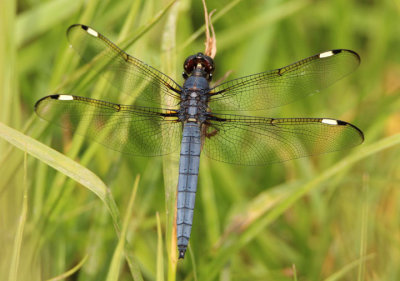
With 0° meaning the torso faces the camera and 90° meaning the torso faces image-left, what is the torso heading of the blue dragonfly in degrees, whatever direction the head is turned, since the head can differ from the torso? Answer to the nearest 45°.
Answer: approximately 180°
